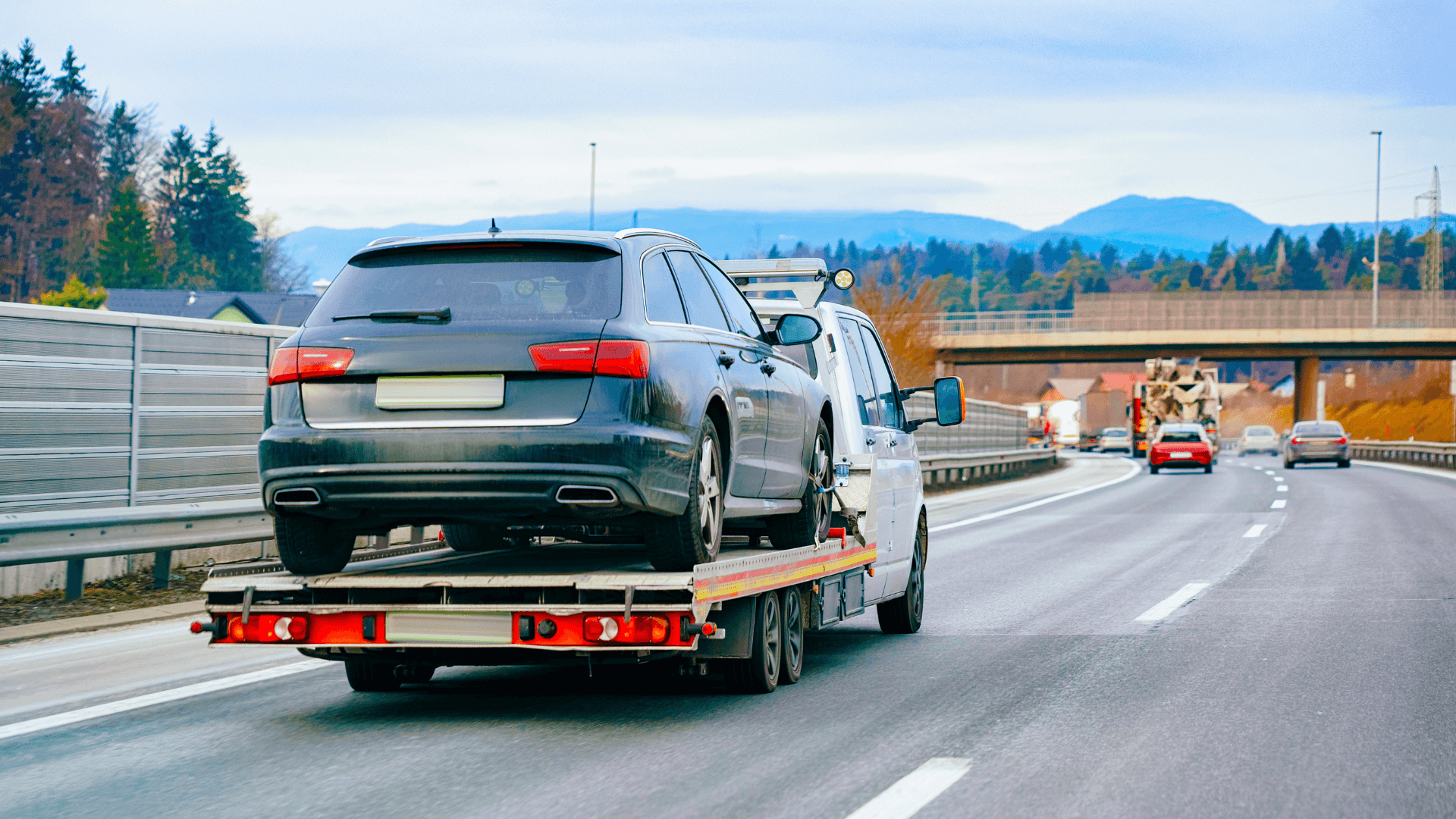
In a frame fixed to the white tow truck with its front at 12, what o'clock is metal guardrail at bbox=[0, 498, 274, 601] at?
The metal guardrail is roughly at 9 o'clock from the white tow truck.

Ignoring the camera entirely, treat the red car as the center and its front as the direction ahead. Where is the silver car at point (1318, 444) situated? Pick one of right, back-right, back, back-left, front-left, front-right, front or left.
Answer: front-right

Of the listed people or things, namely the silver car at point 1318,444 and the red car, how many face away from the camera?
2

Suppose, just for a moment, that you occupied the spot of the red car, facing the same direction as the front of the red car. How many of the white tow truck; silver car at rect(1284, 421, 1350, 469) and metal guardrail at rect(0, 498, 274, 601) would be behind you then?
2

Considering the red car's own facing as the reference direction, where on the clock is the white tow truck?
The white tow truck is roughly at 6 o'clock from the red car.

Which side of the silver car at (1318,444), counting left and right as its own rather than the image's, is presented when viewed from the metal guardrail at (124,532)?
back

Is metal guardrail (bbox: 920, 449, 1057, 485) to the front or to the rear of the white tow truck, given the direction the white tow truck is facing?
to the front

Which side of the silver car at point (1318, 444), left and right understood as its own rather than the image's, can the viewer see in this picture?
back

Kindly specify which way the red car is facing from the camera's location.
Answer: facing away from the viewer

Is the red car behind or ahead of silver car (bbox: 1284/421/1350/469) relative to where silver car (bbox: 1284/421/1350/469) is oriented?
behind

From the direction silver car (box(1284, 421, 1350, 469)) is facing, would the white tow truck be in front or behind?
behind

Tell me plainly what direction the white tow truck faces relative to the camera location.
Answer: facing away from the viewer and to the right of the viewer

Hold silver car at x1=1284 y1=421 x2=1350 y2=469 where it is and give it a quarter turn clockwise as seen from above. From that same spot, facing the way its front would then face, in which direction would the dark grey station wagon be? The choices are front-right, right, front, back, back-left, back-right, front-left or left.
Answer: right
